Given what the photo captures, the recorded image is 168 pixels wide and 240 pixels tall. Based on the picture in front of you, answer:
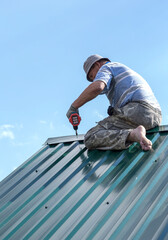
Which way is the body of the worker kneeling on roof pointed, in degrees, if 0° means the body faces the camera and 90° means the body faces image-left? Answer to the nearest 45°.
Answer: approximately 90°

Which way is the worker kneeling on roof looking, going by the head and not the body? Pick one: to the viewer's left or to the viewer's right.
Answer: to the viewer's left
